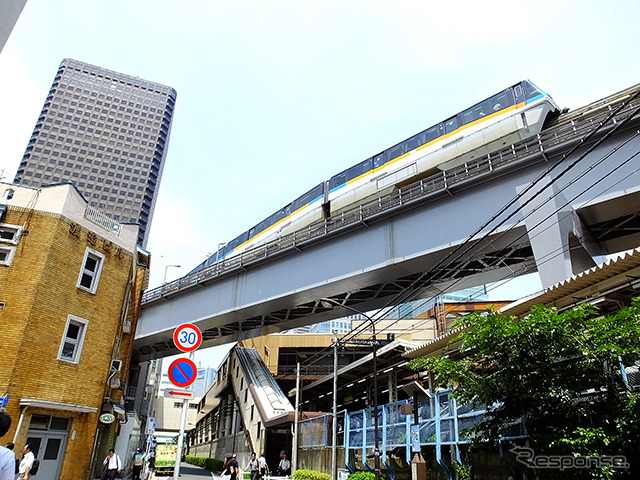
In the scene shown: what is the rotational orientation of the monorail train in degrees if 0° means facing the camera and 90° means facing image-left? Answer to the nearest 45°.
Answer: approximately 315°

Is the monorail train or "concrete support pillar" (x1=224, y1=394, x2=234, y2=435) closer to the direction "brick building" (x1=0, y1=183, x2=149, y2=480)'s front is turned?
the monorail train

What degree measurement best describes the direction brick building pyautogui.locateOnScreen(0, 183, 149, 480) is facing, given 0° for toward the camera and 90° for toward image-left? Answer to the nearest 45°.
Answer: approximately 315°

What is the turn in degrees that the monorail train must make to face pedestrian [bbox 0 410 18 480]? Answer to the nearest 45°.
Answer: approximately 90° to its right
